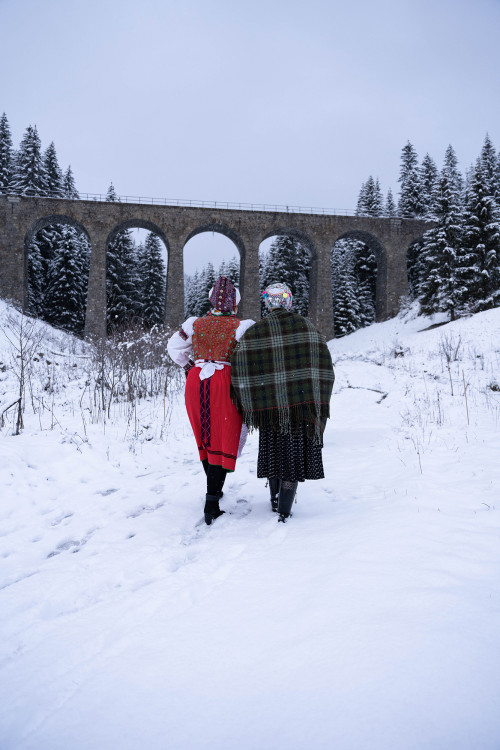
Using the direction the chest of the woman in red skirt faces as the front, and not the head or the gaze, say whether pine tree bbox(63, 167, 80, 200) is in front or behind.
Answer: in front

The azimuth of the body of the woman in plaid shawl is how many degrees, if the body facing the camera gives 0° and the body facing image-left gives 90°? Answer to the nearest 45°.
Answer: approximately 180°

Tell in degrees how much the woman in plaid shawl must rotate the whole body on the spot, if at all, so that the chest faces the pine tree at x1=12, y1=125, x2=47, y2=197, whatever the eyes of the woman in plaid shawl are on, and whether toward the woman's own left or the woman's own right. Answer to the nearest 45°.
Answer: approximately 45° to the woman's own left

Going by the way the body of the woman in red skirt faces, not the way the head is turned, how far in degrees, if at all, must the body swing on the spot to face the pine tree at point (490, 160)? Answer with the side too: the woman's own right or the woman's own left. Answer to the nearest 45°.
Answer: approximately 45° to the woman's own right

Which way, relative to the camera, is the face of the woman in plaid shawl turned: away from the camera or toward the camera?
away from the camera

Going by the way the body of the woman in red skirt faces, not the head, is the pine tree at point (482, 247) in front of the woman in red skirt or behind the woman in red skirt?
in front

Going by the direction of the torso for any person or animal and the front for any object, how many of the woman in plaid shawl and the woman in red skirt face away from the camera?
2

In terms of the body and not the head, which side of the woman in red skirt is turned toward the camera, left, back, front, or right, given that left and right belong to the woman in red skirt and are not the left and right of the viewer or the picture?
back

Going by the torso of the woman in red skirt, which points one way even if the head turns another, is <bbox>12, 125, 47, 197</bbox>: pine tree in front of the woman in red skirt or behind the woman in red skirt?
in front

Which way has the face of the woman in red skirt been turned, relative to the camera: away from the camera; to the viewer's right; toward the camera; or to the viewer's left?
away from the camera
